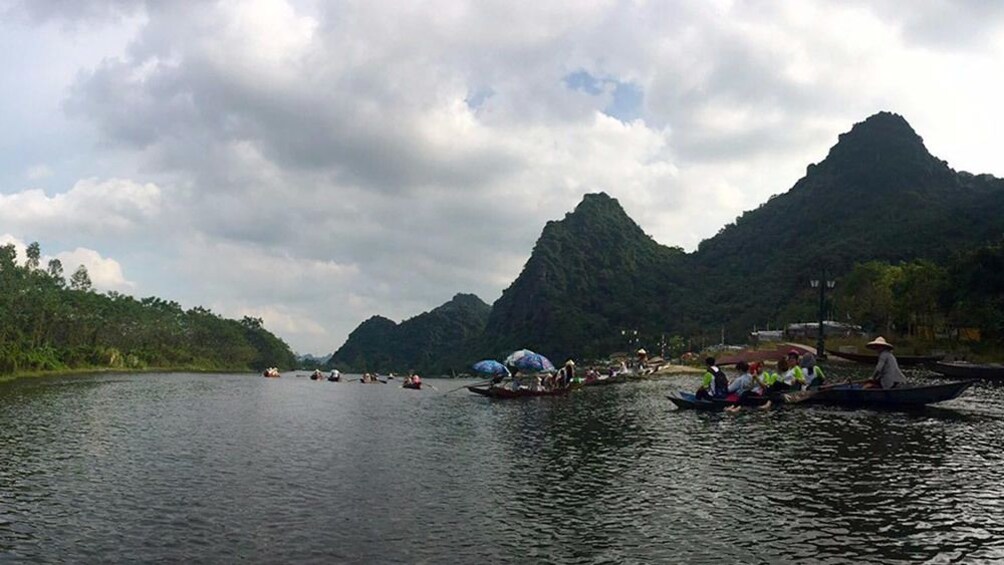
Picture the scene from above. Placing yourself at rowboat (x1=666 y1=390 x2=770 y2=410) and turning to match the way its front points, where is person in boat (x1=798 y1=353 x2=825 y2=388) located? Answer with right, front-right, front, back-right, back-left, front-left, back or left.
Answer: back-right

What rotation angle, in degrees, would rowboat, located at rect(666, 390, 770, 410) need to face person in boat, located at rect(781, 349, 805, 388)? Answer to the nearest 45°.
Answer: approximately 135° to its right

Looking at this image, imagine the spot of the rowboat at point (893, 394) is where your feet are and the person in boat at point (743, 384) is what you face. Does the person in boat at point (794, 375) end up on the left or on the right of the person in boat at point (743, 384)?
right

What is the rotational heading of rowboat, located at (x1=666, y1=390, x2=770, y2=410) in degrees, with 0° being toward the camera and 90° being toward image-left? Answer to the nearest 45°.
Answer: approximately 90°

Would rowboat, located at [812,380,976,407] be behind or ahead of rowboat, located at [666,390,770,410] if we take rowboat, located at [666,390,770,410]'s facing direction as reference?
behind

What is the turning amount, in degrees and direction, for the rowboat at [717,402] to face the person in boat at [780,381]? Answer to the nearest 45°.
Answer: approximately 135° to its right
